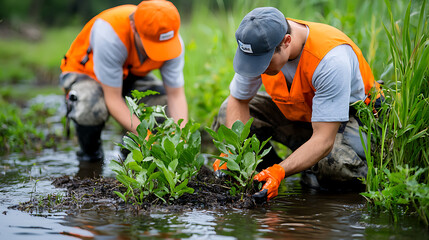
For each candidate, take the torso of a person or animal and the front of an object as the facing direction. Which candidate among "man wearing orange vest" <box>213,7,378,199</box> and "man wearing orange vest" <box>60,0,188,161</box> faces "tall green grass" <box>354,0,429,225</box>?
"man wearing orange vest" <box>60,0,188,161</box>

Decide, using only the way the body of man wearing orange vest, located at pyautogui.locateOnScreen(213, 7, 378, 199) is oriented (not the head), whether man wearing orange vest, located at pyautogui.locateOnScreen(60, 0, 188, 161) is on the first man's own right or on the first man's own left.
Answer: on the first man's own right

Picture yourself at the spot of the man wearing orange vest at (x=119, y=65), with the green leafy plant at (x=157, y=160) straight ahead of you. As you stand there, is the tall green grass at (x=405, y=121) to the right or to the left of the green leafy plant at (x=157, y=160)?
left

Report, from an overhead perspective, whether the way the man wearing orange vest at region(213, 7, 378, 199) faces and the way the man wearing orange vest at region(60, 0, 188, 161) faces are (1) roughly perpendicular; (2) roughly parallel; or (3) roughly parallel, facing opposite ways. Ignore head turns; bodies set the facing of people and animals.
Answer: roughly perpendicular

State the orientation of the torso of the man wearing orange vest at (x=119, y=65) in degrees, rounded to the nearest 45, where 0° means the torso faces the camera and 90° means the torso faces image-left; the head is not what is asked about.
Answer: approximately 315°

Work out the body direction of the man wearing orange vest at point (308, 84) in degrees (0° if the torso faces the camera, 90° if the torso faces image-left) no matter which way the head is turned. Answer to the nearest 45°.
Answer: approximately 45°

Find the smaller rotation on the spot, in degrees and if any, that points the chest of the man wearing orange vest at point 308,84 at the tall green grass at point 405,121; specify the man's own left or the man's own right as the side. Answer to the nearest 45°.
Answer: approximately 135° to the man's own left

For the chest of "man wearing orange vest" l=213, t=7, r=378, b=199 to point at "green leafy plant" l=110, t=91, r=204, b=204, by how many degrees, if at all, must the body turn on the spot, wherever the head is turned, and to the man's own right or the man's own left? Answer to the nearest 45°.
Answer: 0° — they already face it

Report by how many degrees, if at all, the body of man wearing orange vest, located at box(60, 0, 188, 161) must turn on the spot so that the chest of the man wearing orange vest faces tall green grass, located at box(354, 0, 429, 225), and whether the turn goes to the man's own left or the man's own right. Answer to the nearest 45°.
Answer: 0° — they already face it
